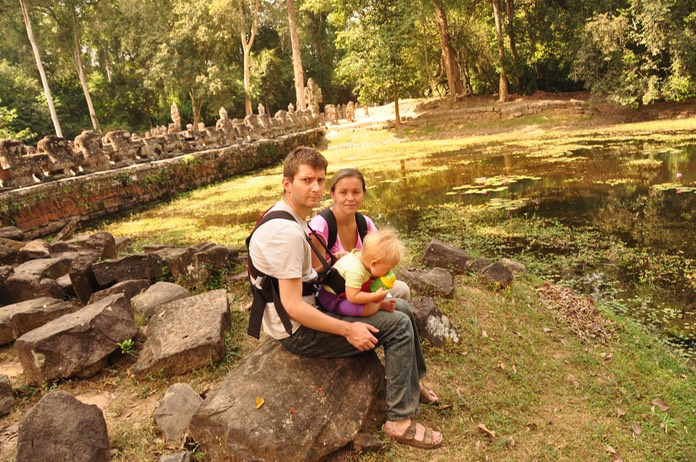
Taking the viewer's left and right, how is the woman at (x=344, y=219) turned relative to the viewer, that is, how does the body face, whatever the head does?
facing the viewer and to the right of the viewer

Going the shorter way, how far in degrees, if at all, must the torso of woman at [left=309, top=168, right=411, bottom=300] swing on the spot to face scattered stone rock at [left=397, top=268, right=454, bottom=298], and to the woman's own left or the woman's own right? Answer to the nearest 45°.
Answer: approximately 90° to the woman's own left

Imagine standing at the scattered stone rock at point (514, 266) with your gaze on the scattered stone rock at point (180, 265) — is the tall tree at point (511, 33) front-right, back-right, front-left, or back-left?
back-right

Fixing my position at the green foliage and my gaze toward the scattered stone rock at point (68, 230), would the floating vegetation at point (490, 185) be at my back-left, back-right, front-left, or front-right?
front-left

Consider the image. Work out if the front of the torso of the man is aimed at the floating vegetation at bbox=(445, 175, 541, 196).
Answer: no

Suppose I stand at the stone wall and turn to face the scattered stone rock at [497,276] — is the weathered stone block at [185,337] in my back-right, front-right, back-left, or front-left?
front-right

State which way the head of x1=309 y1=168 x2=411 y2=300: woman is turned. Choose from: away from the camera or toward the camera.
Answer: toward the camera

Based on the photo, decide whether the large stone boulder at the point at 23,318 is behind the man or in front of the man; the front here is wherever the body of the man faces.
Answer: behind

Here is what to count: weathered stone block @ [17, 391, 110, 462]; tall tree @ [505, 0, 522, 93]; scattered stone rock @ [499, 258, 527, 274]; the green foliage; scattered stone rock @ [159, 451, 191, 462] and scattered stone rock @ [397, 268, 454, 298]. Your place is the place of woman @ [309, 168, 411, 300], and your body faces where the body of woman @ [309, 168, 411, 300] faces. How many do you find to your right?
2

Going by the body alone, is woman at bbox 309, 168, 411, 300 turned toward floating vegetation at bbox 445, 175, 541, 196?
no

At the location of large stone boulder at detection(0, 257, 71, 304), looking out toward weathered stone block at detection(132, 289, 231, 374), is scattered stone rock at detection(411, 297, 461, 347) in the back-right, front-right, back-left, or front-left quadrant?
front-left

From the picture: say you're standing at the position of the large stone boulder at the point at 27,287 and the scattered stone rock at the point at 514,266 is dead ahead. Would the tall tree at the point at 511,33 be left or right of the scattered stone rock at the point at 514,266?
left

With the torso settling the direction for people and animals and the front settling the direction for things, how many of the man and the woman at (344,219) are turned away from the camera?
0

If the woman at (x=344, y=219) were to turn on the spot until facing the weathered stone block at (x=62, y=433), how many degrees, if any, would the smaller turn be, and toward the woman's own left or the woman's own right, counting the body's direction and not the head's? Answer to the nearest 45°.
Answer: approximately 90° to the woman's own right
